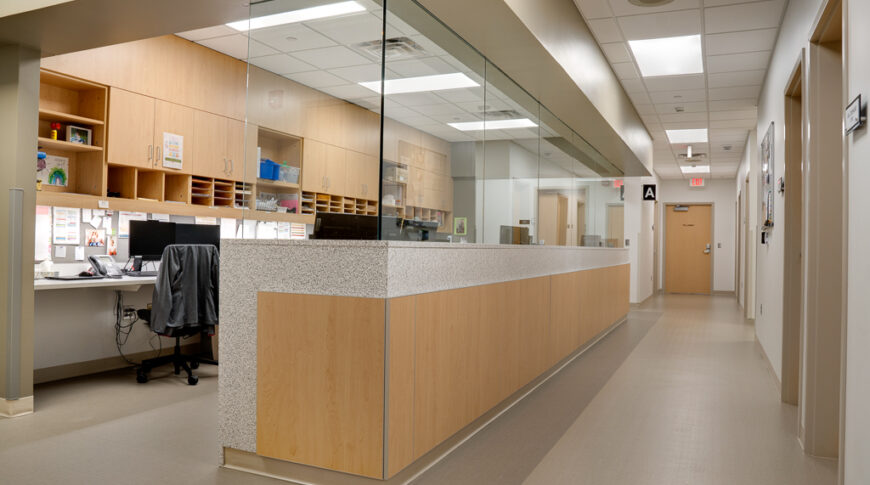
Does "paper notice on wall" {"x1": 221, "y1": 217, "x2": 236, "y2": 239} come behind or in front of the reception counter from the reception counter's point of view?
behind

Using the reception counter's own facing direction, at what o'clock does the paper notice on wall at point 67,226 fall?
The paper notice on wall is roughly at 6 o'clock from the reception counter.

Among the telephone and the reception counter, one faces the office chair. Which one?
the telephone

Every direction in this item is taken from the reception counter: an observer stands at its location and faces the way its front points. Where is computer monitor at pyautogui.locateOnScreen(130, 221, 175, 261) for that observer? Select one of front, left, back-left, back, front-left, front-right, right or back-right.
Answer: back

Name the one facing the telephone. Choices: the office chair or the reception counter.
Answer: the office chair

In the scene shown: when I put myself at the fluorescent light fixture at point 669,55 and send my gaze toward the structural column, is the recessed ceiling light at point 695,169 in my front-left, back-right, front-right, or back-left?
back-right

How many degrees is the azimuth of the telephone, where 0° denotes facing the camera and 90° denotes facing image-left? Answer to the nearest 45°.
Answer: approximately 315°

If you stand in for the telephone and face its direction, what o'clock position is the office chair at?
The office chair is roughly at 12 o'clock from the telephone.

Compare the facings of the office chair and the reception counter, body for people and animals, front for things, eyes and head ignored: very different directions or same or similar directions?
very different directions

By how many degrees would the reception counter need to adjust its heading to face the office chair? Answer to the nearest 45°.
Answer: approximately 180°

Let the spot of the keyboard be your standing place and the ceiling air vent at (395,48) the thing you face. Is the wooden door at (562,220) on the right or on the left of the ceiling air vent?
left

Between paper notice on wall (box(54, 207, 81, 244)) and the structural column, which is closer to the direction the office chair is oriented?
the paper notice on wall

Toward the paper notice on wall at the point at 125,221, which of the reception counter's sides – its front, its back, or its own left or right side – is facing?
back

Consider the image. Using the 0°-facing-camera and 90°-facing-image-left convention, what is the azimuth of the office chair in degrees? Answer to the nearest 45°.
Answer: approximately 135°

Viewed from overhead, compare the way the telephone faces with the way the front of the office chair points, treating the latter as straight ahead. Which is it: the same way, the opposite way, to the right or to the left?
the opposite way
